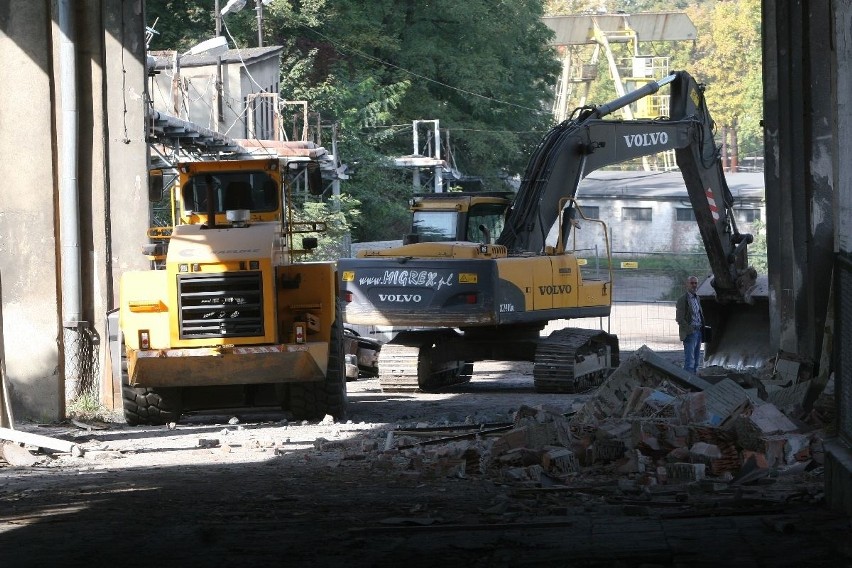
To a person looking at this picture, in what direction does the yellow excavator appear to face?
facing away from the viewer and to the right of the viewer

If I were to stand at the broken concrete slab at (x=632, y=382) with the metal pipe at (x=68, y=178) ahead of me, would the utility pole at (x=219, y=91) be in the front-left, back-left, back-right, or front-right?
front-right

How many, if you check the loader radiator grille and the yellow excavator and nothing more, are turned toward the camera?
1

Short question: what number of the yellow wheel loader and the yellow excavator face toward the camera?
0

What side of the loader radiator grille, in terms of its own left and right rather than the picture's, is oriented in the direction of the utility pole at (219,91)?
back

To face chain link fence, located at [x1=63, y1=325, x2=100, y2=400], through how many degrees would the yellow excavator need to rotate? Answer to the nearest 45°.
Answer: approximately 180°

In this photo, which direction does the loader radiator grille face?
toward the camera

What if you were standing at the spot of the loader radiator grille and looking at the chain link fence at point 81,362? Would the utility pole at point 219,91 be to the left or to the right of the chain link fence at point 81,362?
right

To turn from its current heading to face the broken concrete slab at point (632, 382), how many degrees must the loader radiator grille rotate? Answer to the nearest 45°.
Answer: approximately 90° to its left

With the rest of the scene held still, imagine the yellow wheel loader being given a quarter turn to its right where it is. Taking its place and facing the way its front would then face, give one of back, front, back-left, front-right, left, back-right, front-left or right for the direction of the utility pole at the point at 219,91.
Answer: left

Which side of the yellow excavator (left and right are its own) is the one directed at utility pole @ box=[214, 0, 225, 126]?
left

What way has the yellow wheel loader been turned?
away from the camera

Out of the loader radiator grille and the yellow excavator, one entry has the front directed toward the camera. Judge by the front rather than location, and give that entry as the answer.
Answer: the loader radiator grille
